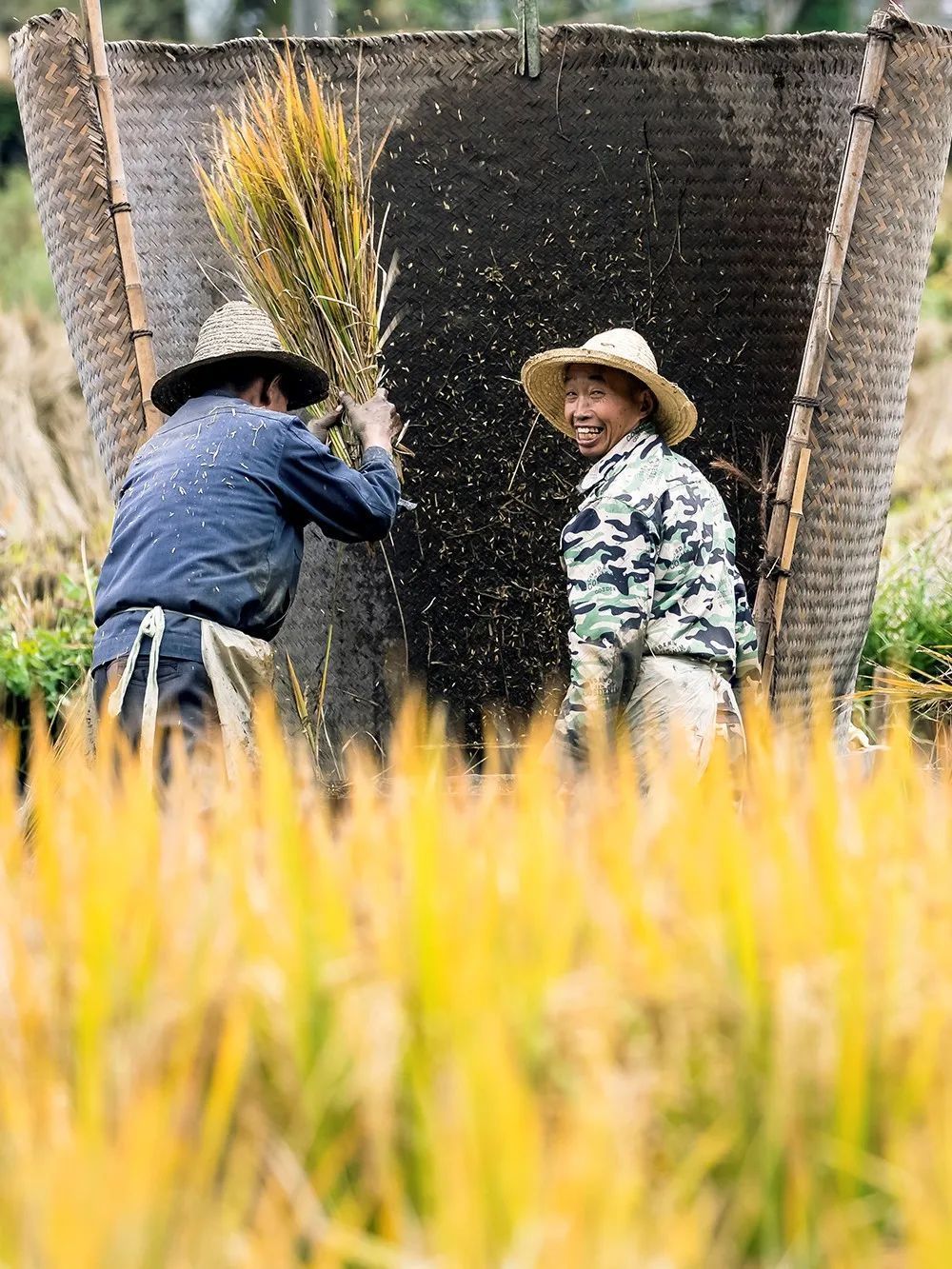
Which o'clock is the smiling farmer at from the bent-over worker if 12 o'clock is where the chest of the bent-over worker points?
The smiling farmer is roughly at 2 o'clock from the bent-over worker.

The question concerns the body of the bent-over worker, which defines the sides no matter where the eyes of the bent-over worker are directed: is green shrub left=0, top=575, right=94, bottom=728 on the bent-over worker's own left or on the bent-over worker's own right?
on the bent-over worker's own left

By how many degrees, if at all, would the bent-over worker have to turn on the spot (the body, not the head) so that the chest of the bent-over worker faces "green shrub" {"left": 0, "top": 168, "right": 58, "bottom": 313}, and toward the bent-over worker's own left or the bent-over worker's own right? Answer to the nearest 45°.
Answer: approximately 45° to the bent-over worker's own left
